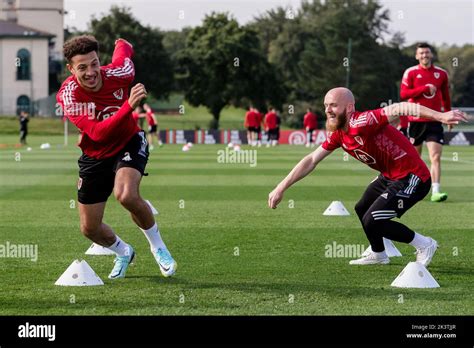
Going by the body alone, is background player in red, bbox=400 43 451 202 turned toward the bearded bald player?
yes

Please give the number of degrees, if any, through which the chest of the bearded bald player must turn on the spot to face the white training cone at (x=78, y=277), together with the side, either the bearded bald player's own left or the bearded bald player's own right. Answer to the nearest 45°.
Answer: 0° — they already face it

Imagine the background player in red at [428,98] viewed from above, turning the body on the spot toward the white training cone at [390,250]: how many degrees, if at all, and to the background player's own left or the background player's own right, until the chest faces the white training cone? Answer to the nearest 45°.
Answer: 0° — they already face it

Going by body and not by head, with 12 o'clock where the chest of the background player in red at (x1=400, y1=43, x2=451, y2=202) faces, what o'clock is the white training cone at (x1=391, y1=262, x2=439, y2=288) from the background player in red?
The white training cone is roughly at 12 o'clock from the background player in red.

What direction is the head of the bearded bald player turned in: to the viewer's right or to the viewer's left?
to the viewer's left
